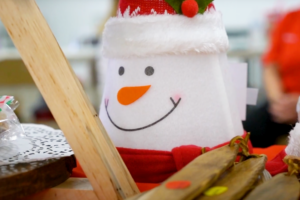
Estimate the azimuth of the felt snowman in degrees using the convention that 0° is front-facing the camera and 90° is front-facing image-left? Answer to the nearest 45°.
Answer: approximately 45°
